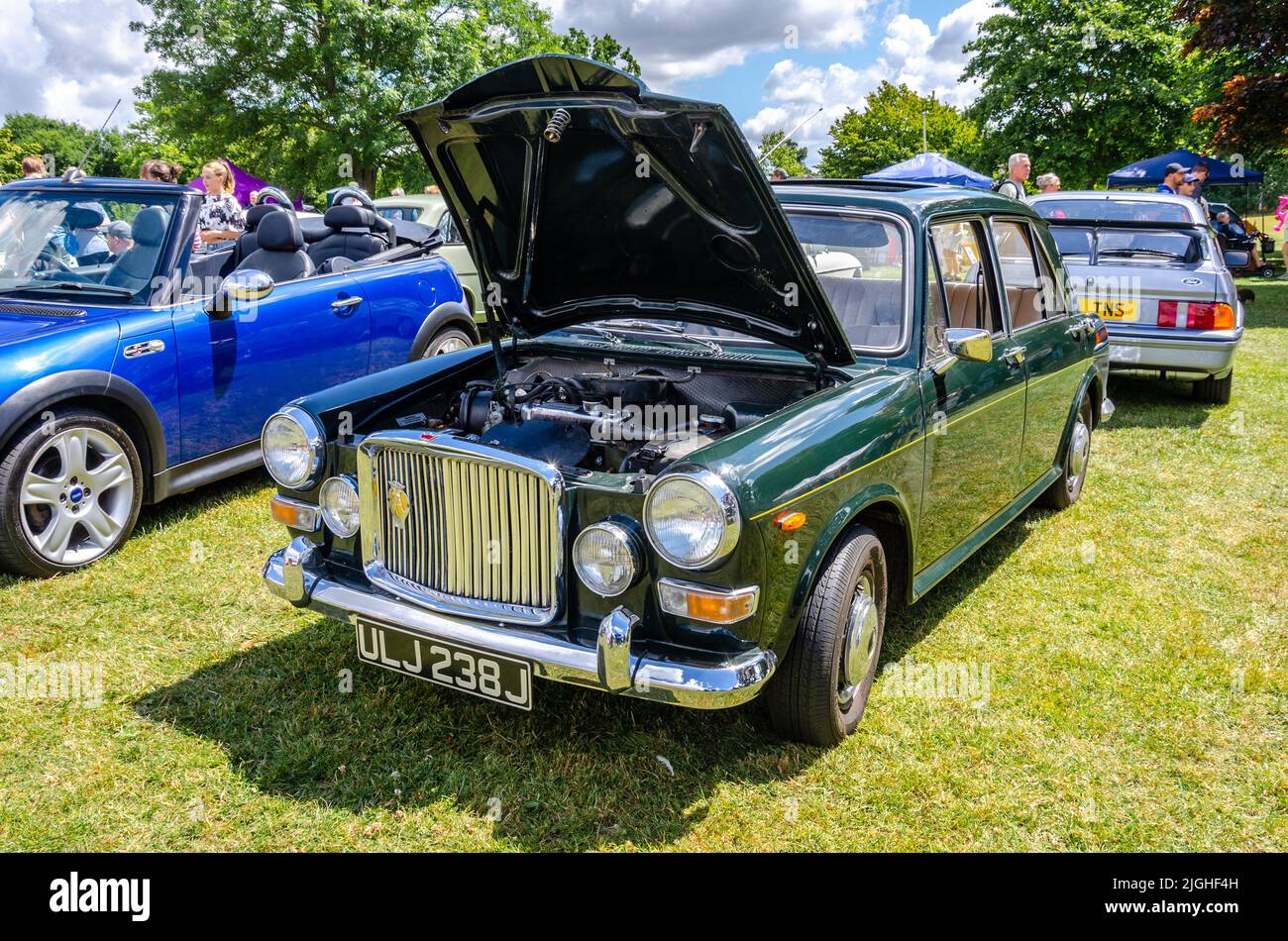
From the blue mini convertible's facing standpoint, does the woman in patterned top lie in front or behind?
behind

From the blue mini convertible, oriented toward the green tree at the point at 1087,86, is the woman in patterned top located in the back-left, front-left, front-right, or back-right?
front-left

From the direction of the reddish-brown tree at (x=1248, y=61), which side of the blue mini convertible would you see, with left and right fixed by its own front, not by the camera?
back

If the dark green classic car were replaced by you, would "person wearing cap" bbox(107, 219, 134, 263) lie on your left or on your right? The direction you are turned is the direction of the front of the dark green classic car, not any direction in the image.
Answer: on your right

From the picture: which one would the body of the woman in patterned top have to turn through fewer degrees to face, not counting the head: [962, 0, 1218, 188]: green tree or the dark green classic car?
the dark green classic car

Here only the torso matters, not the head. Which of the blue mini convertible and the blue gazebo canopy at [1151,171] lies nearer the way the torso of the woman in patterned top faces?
the blue mini convertible

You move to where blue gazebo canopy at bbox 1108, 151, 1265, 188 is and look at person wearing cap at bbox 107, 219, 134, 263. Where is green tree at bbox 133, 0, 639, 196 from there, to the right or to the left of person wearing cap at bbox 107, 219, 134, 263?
right

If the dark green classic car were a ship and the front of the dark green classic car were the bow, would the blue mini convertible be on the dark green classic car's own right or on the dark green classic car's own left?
on the dark green classic car's own right

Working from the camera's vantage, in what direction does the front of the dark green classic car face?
facing the viewer and to the left of the viewer

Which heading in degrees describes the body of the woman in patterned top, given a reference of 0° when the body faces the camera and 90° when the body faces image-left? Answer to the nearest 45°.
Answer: approximately 45°

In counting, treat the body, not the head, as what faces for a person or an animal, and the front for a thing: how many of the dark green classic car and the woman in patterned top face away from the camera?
0

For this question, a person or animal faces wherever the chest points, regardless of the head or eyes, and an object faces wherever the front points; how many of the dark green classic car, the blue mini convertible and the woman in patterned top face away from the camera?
0
